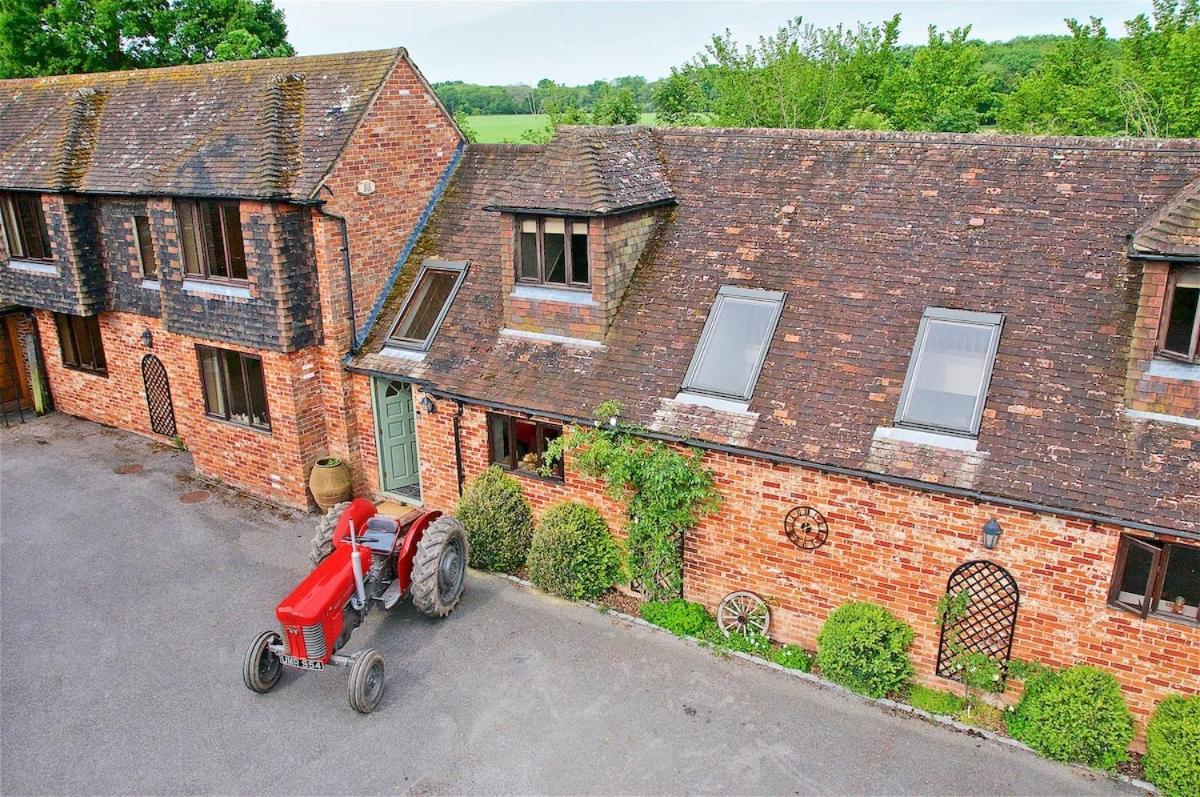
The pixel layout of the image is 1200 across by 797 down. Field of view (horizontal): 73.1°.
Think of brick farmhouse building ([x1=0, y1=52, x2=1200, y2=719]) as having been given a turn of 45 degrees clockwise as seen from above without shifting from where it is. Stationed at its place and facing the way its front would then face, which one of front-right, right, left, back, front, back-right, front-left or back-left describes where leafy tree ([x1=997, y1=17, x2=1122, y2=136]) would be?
back-right

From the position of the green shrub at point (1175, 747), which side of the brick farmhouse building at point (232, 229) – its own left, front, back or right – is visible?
left

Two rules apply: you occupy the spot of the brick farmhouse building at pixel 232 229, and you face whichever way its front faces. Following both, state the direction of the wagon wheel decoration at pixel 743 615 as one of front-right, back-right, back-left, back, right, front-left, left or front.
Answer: left

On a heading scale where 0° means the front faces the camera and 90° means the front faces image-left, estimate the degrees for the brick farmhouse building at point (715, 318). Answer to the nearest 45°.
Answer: approximately 45°

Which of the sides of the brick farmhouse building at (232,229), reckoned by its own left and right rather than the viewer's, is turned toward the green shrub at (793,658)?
left

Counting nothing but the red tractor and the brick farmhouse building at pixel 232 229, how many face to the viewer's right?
0

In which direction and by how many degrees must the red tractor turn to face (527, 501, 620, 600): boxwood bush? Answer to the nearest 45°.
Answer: approximately 135° to its left

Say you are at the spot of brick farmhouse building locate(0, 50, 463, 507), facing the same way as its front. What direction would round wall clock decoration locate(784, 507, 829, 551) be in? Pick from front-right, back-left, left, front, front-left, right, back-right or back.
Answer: left

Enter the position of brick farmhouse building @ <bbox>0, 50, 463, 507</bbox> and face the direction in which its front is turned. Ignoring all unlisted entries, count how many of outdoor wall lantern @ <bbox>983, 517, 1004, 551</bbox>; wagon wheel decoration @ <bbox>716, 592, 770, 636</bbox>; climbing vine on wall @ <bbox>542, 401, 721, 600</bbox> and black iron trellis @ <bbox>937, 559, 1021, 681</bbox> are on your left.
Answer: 4

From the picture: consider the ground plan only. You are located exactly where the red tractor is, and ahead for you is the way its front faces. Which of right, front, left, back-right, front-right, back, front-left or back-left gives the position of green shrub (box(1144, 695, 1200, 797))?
left

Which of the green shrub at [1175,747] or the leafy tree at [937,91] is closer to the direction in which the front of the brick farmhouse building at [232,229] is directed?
the green shrub
